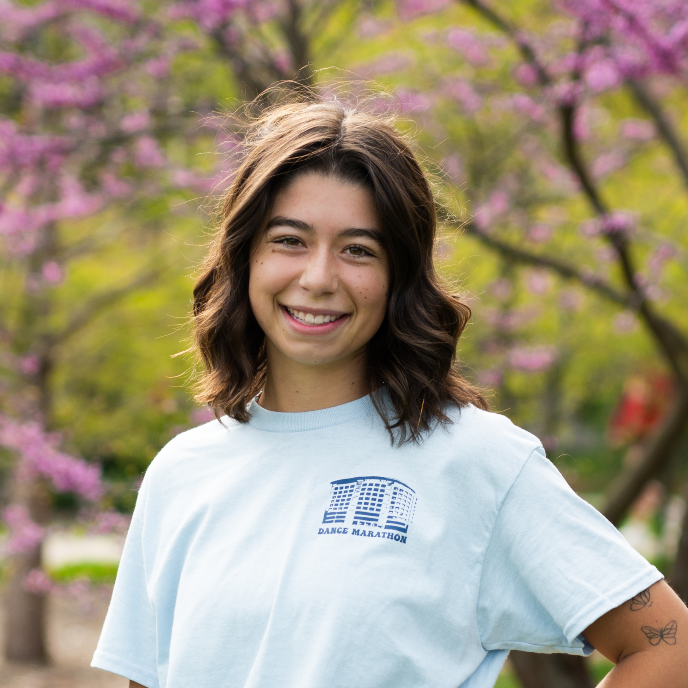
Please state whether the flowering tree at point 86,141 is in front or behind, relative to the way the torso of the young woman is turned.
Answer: behind

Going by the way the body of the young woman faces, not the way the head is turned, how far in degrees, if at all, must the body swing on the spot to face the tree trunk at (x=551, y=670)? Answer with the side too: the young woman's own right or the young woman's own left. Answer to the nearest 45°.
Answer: approximately 180°

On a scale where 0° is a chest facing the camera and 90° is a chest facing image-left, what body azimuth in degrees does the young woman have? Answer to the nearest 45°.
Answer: approximately 0°

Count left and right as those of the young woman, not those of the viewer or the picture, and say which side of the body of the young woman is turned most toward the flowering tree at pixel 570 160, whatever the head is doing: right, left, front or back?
back

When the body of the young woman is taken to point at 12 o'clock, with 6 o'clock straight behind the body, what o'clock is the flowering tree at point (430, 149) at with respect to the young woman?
The flowering tree is roughly at 6 o'clock from the young woman.
